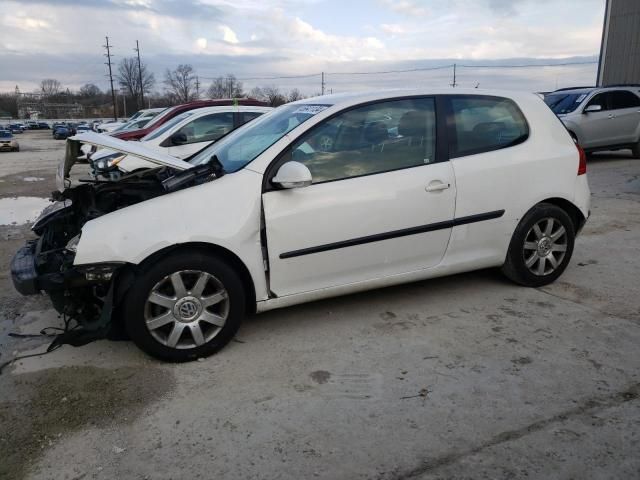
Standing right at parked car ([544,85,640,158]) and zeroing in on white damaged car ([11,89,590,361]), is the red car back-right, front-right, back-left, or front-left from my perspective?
front-right

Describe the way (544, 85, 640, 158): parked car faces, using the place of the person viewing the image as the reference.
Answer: facing the viewer and to the left of the viewer

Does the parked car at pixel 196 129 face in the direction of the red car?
no

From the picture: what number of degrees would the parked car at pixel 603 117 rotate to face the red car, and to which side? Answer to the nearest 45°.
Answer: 0° — it already faces it

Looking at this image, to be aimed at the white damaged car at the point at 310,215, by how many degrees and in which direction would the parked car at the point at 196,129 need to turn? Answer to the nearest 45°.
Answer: approximately 45° to its left

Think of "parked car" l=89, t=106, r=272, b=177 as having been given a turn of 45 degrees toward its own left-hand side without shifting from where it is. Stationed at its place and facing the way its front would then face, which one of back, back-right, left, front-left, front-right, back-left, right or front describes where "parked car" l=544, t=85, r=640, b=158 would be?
left

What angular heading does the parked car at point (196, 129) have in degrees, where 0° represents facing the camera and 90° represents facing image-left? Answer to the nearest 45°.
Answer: approximately 45°
